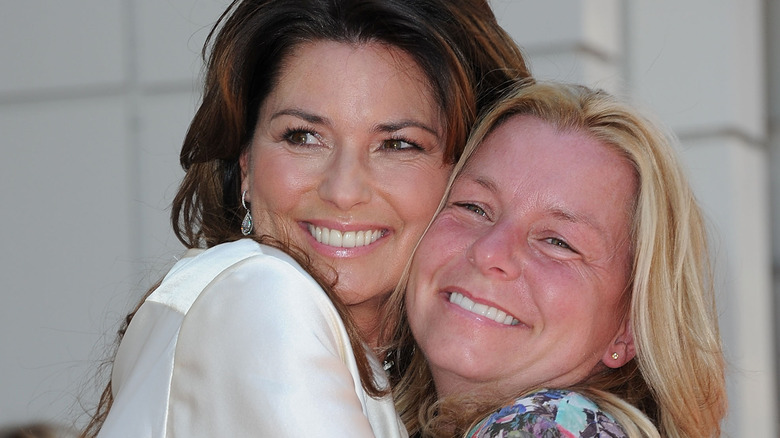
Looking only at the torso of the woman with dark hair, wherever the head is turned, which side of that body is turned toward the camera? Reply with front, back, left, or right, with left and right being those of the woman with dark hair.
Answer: right

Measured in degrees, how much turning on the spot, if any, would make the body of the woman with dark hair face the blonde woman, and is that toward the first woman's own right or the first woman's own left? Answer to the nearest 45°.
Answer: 0° — they already face them
